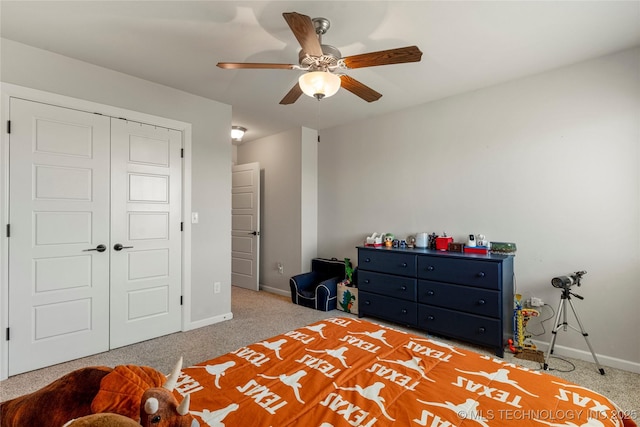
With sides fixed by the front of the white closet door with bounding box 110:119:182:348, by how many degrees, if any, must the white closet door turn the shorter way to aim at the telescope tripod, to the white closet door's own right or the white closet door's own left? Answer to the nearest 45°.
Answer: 0° — it already faces it

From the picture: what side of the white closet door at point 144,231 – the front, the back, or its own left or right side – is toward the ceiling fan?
front

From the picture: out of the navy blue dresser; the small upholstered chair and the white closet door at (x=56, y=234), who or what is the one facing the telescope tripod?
the white closet door

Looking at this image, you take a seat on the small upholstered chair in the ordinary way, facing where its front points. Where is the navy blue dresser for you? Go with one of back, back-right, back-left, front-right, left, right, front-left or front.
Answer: left

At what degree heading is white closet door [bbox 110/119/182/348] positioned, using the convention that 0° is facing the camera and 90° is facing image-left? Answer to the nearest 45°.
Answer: approximately 315°

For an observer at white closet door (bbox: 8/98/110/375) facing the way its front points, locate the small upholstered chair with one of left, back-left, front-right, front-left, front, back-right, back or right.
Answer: front-left

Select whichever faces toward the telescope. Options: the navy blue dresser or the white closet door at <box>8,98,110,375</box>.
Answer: the white closet door

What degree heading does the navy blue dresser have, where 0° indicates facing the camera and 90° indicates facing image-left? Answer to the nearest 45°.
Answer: approximately 45°

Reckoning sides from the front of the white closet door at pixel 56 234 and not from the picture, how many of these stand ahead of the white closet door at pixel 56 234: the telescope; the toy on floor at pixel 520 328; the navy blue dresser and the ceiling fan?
4

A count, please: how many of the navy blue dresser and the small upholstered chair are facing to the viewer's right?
0
